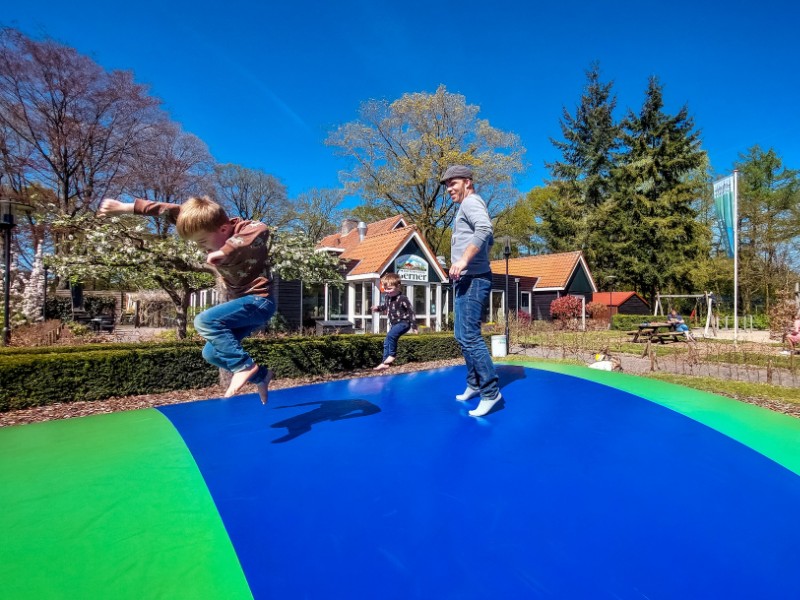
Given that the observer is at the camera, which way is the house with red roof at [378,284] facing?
facing the viewer and to the right of the viewer

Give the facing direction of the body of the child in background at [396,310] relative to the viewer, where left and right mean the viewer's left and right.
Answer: facing the viewer and to the left of the viewer

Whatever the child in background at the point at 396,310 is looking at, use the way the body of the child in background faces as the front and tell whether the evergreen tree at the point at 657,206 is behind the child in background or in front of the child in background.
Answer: behind

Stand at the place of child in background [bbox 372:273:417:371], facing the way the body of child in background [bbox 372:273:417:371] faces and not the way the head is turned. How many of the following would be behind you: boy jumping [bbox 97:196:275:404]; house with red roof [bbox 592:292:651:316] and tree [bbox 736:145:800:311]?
2

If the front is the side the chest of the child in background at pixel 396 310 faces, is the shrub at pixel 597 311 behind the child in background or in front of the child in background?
behind

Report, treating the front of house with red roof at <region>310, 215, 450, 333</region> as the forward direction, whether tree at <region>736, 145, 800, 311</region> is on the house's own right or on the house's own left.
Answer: on the house's own left

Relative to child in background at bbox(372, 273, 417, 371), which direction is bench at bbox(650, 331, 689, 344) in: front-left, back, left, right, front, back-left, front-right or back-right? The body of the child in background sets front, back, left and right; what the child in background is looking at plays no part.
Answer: back

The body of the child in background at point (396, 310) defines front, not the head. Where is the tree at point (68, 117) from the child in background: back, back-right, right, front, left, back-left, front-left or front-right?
right

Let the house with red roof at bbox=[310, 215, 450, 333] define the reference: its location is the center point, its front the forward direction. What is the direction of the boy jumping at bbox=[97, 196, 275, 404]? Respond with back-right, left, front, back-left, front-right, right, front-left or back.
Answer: front-right

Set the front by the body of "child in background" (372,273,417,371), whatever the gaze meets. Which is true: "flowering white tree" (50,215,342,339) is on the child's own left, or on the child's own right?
on the child's own right

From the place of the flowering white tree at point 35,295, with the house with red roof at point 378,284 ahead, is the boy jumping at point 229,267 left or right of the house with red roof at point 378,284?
right

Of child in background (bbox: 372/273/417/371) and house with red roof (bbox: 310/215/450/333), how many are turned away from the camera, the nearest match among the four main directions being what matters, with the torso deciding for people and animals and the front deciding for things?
0

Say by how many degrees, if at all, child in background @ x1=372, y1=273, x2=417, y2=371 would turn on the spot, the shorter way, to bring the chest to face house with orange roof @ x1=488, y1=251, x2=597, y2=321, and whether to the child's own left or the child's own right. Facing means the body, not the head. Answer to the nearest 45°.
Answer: approximately 180°
